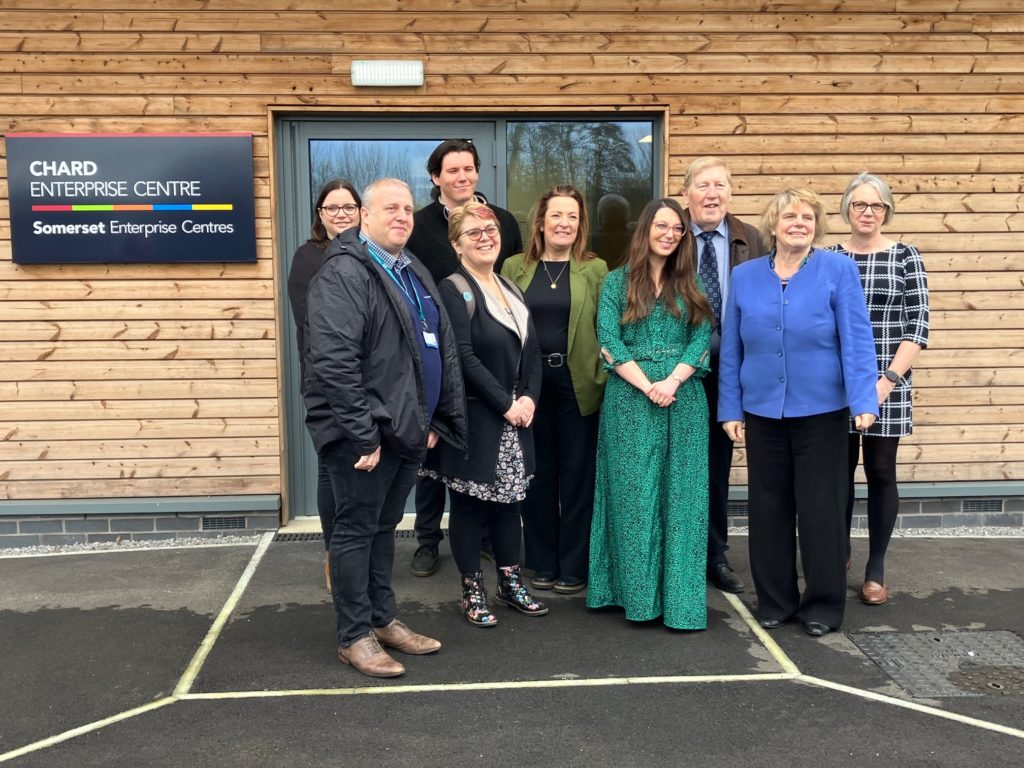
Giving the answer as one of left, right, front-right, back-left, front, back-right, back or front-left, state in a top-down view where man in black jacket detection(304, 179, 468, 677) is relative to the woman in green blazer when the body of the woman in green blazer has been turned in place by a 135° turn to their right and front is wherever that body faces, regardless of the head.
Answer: left

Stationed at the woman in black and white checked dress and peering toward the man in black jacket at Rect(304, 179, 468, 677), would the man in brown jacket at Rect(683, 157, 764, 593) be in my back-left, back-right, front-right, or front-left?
front-right

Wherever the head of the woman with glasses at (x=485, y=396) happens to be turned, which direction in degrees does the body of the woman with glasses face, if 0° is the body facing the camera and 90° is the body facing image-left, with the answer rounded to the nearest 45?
approximately 315°

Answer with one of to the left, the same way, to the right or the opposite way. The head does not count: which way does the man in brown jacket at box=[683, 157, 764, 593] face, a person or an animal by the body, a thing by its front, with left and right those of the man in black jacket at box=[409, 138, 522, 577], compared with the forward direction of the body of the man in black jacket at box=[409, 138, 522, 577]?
the same way

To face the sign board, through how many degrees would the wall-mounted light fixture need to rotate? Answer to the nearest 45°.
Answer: approximately 90° to its right

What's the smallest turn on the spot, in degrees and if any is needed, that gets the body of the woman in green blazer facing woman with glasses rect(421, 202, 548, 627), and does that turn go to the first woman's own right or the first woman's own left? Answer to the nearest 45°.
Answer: approximately 45° to the first woman's own right

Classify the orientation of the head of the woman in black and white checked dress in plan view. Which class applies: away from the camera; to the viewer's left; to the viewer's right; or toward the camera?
toward the camera

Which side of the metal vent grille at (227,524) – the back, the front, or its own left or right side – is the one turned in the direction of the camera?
front

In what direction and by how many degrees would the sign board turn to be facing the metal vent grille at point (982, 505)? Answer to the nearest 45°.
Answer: approximately 90° to its left

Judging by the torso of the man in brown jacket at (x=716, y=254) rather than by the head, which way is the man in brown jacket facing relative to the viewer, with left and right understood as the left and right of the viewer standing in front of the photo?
facing the viewer

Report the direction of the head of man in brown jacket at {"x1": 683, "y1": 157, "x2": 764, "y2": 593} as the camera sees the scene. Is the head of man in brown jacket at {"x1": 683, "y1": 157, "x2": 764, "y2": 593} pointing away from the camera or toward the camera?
toward the camera

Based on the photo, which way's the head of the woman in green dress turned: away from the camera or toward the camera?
toward the camera

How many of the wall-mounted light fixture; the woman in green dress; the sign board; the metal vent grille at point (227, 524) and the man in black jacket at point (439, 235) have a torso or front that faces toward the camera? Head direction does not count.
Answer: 5

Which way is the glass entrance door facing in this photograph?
toward the camera

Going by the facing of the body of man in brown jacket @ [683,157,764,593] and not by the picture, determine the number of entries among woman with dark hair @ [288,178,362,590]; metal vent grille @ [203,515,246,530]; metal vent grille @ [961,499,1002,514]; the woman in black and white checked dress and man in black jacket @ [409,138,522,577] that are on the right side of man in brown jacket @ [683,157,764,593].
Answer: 3

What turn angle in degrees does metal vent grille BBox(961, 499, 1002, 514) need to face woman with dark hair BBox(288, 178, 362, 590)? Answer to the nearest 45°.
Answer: approximately 45° to its right
